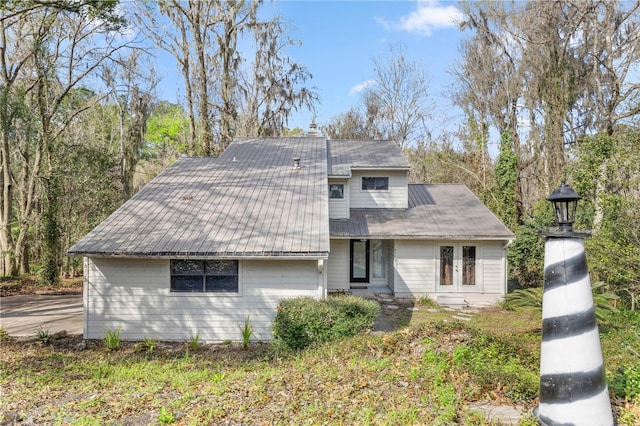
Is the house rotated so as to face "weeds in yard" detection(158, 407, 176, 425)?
yes

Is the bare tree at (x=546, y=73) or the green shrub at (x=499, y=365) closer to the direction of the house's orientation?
the green shrub

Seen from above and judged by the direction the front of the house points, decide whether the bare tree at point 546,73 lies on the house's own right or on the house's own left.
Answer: on the house's own left

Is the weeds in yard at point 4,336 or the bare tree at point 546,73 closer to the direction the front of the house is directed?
the weeds in yard

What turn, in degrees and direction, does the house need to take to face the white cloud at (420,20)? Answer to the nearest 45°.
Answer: approximately 135° to its left

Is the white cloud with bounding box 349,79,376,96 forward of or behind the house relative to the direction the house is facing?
behind

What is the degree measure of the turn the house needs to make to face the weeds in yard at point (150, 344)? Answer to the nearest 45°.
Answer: approximately 45° to its right

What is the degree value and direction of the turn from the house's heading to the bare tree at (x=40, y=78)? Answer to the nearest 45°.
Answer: approximately 135° to its right

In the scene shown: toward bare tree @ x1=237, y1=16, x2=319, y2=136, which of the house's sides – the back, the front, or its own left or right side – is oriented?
back

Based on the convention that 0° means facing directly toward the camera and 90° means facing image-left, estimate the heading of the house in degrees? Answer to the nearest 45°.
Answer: approximately 0°

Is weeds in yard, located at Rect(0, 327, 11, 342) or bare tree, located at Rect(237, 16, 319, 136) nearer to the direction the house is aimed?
the weeds in yard

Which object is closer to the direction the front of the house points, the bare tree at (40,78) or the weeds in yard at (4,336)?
the weeds in yard
